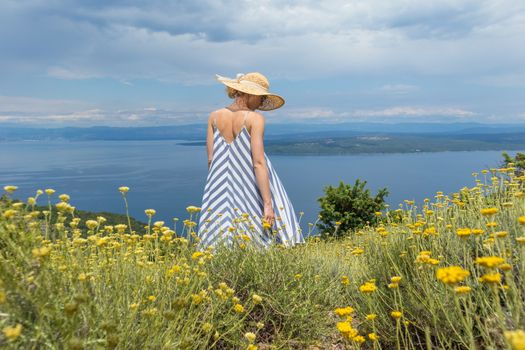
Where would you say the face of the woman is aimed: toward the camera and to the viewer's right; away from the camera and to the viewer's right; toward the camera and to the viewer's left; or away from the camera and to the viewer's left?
away from the camera and to the viewer's right

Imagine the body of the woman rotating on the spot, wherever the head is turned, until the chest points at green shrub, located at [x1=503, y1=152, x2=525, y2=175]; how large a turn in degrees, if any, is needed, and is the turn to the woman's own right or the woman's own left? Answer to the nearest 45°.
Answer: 0° — they already face it

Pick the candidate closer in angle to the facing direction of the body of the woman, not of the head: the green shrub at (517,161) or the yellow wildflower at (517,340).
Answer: the green shrub

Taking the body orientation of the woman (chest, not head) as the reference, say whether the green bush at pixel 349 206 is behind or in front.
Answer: in front

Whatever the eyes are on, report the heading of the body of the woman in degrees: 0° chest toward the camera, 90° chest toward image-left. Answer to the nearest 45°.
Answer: approximately 225°

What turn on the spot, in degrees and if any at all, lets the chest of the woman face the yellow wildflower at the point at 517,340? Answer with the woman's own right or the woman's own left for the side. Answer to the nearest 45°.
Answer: approximately 135° to the woman's own right

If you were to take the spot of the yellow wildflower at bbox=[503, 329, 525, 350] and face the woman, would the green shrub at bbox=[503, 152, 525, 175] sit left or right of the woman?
right

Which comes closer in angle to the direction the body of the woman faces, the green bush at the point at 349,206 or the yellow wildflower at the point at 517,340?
the green bush
